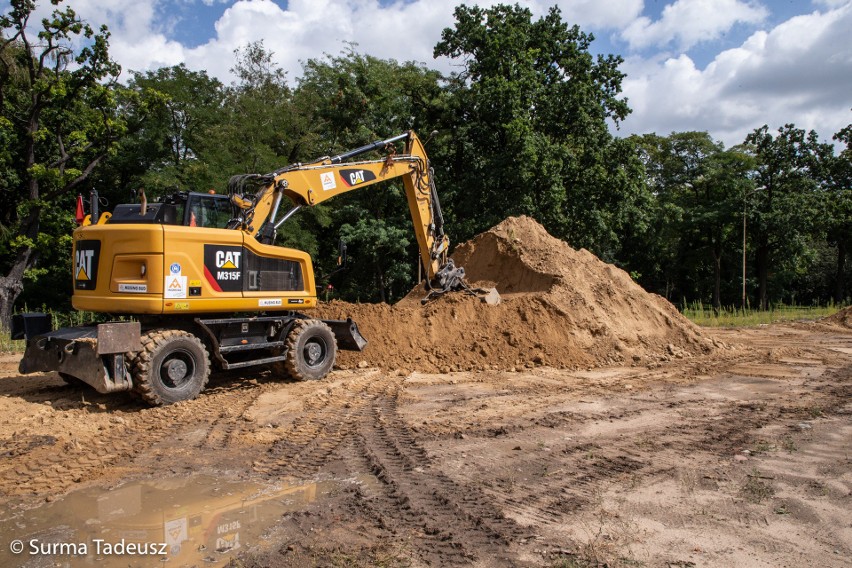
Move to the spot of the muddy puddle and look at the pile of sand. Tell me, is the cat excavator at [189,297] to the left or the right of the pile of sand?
left

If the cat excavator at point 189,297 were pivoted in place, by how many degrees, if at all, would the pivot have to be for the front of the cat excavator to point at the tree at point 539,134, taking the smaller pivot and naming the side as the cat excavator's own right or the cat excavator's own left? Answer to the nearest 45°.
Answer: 0° — it already faces it

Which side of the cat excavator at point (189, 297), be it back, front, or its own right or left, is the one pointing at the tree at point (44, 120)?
left

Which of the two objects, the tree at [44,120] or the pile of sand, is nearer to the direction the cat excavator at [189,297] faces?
the pile of sand

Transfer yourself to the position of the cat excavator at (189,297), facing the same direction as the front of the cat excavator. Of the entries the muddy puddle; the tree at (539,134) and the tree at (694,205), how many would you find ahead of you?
2

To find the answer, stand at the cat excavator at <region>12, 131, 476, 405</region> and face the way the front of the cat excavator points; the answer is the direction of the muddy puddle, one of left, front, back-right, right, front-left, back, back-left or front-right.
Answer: back-right

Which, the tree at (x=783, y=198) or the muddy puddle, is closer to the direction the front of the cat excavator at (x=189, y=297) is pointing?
the tree

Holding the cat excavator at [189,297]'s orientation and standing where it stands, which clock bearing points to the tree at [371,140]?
The tree is roughly at 11 o'clock from the cat excavator.

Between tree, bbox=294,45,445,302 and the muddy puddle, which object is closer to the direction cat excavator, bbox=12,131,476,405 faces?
the tree

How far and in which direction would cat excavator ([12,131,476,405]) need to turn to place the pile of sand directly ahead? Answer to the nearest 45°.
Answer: approximately 45° to its right

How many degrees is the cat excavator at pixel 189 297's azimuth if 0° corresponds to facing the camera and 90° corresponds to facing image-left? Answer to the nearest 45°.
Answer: approximately 225°

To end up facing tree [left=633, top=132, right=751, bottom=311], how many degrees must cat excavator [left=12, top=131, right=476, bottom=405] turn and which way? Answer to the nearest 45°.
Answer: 0° — it already faces it
